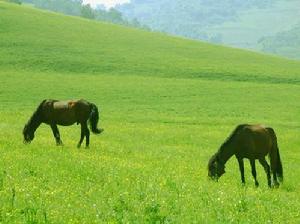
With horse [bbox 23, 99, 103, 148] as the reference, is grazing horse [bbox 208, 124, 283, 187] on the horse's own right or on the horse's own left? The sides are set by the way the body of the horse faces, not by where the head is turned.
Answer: on the horse's own left

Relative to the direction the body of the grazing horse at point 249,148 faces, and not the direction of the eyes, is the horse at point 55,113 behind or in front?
in front

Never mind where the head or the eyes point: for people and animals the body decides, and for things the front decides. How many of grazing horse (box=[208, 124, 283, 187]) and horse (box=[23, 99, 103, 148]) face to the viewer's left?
2

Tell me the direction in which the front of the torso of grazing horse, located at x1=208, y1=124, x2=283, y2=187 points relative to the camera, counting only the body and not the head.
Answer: to the viewer's left

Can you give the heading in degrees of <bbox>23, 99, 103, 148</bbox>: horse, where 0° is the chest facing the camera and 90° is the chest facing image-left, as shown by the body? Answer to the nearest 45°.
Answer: approximately 90°
